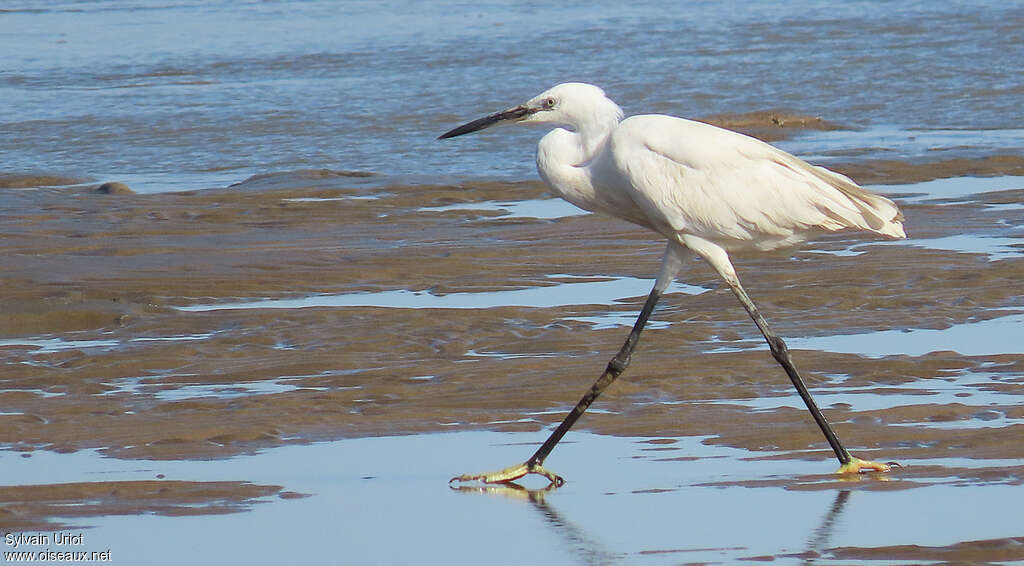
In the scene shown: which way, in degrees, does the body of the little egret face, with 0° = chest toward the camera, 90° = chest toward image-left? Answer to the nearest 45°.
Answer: approximately 90°
